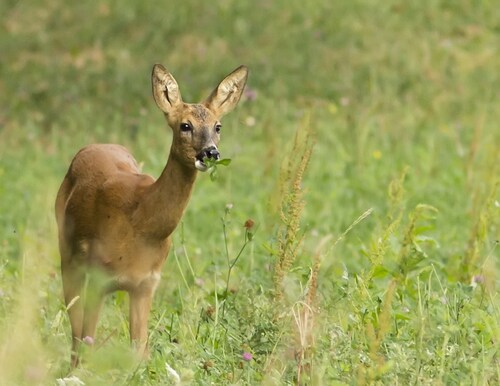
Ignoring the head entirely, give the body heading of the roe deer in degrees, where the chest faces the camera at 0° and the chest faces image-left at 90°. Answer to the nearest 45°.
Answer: approximately 315°

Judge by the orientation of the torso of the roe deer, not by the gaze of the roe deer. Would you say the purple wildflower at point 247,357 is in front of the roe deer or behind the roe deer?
in front
